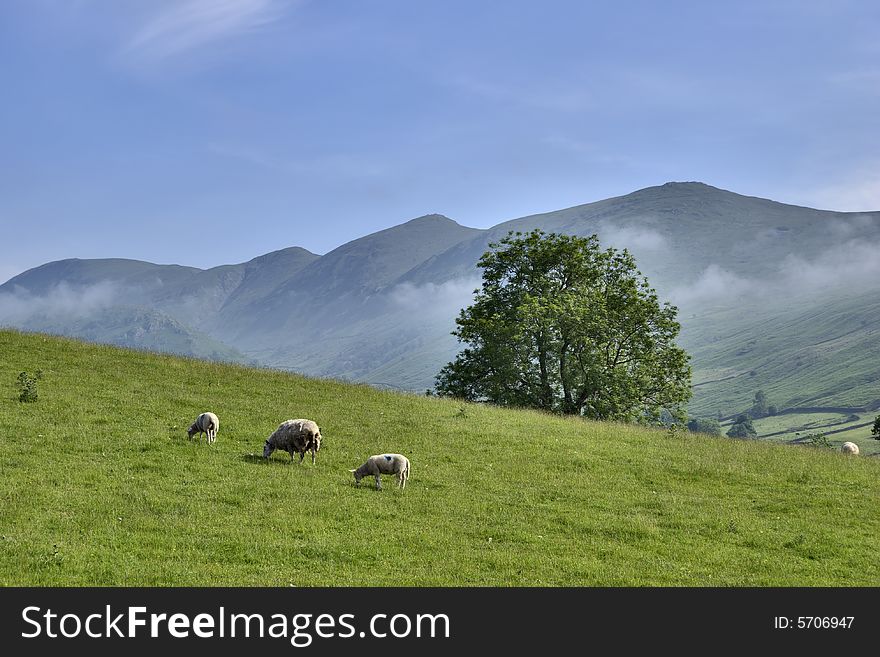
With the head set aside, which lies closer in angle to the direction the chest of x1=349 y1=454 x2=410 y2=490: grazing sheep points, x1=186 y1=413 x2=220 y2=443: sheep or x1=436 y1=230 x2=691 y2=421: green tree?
the sheep

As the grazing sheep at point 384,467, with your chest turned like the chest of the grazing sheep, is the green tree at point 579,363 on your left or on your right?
on your right

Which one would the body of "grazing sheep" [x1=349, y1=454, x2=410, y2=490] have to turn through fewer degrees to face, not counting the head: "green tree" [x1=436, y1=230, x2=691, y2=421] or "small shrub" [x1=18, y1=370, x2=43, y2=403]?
the small shrub

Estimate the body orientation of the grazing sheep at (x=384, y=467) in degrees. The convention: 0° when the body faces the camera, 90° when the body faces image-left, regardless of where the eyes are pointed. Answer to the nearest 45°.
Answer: approximately 90°
